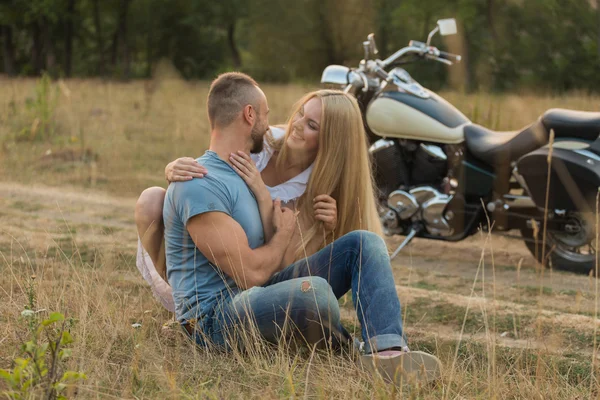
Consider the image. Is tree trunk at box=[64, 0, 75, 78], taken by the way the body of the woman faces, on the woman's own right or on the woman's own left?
on the woman's own right

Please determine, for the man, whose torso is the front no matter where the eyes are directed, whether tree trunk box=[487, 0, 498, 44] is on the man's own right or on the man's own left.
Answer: on the man's own left

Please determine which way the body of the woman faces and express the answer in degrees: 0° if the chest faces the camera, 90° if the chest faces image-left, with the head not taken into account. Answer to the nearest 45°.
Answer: approximately 45°

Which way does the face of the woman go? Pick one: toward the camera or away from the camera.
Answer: toward the camera

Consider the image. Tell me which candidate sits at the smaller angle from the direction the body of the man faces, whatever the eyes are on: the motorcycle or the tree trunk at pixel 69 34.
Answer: the motorcycle

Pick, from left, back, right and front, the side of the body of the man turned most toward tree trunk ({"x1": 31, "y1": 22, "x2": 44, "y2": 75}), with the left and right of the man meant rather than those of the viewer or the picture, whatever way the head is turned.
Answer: left

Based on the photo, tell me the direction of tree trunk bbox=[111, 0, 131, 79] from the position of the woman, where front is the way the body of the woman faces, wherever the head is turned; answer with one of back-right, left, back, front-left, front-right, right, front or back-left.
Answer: back-right

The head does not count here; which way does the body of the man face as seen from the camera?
to the viewer's right

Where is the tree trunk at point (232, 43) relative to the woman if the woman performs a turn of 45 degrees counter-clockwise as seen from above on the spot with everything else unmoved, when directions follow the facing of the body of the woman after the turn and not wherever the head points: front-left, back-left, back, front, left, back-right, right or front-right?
back

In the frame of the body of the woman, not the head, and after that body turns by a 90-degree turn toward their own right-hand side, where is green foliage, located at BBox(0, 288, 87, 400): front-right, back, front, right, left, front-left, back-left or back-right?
left

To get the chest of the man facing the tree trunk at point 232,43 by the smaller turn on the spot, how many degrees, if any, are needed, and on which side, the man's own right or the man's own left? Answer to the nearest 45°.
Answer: approximately 90° to the man's own left

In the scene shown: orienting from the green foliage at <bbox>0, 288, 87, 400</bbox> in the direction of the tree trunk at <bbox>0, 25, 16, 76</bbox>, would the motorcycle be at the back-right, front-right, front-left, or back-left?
front-right

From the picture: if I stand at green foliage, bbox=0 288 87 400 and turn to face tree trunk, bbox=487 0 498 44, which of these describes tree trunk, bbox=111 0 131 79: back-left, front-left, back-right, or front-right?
front-left
